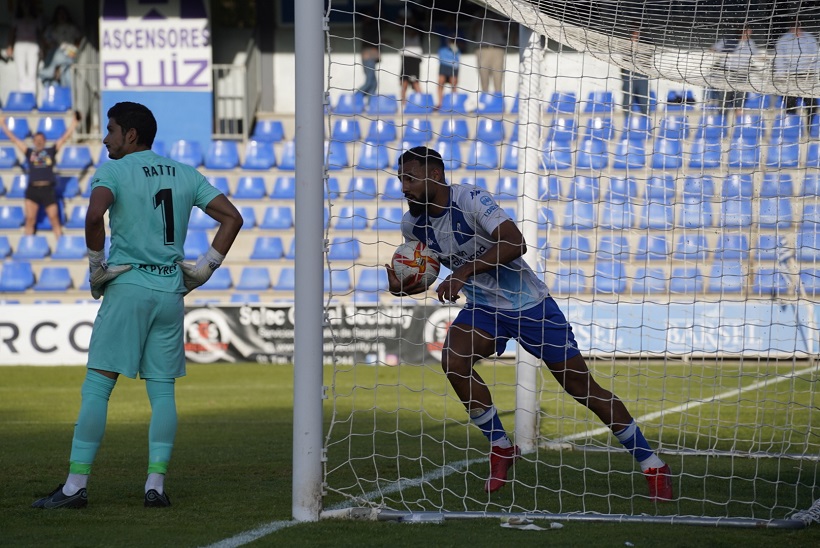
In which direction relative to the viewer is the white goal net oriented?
to the viewer's left

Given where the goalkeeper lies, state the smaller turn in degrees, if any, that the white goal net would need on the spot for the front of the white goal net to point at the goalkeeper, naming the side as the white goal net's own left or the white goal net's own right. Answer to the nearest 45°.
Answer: approximately 45° to the white goal net's own left

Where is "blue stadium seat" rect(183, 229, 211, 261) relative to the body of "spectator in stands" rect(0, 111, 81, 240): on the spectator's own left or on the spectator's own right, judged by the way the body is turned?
on the spectator's own left

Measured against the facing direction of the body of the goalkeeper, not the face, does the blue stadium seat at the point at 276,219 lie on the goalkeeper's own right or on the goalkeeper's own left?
on the goalkeeper's own right

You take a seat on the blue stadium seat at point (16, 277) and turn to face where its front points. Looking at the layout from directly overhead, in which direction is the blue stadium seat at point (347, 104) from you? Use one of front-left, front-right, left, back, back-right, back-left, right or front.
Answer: left

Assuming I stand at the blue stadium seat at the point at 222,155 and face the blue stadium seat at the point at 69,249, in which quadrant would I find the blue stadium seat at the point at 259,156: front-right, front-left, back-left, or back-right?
back-left

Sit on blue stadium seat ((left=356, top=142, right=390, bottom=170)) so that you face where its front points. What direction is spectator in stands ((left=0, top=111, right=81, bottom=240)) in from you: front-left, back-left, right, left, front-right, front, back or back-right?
right

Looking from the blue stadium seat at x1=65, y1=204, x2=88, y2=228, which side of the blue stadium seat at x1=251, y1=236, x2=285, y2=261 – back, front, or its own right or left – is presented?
right
